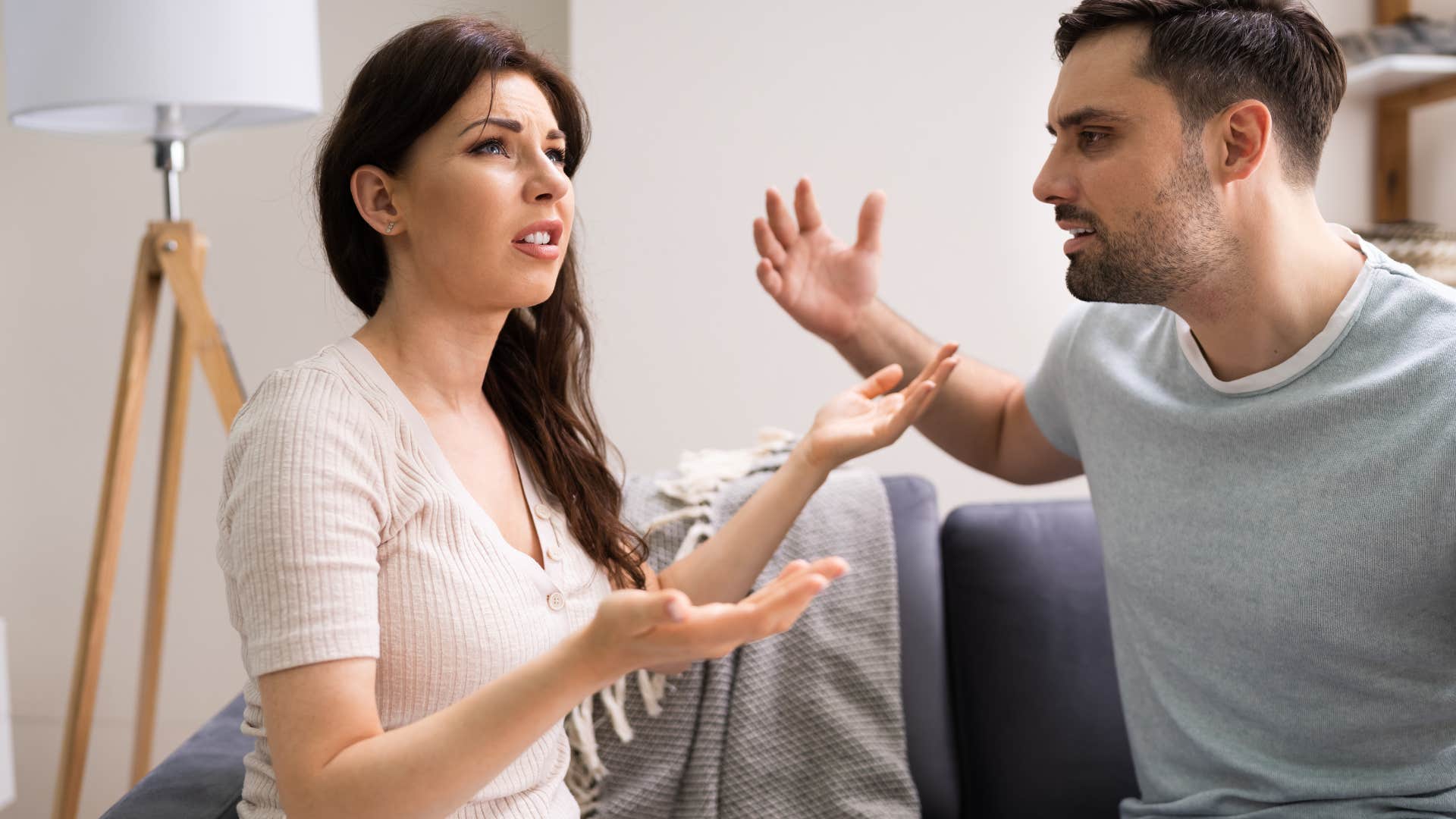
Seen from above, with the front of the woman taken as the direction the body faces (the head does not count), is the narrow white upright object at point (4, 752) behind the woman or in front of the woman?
behind

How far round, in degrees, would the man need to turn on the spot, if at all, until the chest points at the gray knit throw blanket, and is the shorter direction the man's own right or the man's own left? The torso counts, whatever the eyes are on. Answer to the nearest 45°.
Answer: approximately 45° to the man's own right

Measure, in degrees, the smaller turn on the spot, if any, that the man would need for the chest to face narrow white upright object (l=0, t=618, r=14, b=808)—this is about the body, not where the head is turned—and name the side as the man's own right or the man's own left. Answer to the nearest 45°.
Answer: approximately 45° to the man's own right

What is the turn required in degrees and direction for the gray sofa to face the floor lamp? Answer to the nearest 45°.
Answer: approximately 90° to its right

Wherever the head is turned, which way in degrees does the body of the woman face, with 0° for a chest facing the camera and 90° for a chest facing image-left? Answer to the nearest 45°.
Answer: approximately 315°

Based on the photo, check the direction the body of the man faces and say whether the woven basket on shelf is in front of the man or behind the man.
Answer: behind

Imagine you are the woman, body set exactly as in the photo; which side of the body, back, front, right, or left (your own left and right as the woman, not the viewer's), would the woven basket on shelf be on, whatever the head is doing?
left

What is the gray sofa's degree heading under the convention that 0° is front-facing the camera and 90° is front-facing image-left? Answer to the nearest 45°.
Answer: approximately 0°

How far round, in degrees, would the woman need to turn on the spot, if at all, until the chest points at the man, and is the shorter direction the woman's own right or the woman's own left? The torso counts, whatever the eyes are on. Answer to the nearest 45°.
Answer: approximately 45° to the woman's own left

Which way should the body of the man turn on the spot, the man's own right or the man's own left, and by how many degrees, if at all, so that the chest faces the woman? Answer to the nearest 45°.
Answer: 0° — they already face them

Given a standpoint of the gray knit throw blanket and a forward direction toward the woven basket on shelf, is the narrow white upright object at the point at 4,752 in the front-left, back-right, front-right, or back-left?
back-left
